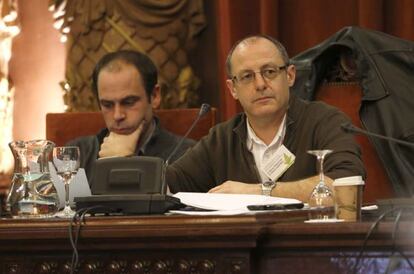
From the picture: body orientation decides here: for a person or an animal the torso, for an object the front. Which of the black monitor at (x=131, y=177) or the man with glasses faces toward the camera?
the man with glasses

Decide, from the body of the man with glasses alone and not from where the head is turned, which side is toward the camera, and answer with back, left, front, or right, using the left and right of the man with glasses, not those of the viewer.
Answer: front

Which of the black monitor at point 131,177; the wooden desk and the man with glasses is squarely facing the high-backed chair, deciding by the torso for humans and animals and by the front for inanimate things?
the black monitor

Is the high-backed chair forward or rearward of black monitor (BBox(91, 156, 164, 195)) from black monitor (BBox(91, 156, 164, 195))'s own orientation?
forward

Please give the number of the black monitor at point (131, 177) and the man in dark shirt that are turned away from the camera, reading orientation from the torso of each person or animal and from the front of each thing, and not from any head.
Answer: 1

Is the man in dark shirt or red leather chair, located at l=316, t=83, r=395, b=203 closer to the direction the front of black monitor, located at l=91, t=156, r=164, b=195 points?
the man in dark shirt

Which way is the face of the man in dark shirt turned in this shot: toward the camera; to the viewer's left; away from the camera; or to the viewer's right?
toward the camera

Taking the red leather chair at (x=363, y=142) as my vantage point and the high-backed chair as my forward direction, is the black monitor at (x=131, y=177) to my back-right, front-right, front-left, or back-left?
front-left

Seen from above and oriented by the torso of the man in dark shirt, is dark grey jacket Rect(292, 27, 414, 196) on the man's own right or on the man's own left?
on the man's own left

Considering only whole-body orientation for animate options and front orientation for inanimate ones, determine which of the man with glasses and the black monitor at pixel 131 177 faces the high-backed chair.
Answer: the black monitor

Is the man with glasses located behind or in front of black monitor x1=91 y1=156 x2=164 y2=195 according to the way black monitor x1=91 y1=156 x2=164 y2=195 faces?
in front

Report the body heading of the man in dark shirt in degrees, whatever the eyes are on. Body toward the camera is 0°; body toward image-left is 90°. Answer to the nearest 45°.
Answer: approximately 45°

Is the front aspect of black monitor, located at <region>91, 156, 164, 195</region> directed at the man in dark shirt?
yes

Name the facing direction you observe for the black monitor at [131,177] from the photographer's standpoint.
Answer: facing away from the viewer
